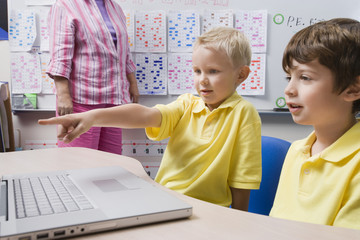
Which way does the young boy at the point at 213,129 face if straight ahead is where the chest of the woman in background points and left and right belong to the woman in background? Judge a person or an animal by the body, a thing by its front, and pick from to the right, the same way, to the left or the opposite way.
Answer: to the right

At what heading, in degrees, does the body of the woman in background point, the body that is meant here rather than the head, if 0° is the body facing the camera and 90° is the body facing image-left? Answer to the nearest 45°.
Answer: approximately 315°

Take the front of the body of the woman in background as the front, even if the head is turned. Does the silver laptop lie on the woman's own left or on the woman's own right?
on the woman's own right

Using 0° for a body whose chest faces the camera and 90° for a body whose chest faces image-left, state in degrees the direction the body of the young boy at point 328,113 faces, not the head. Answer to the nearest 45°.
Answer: approximately 45°

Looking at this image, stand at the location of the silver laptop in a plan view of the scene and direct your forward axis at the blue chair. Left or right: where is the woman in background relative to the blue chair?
left

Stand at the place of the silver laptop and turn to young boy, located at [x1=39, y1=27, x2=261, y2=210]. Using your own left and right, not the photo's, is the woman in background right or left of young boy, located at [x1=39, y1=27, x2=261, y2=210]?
left
